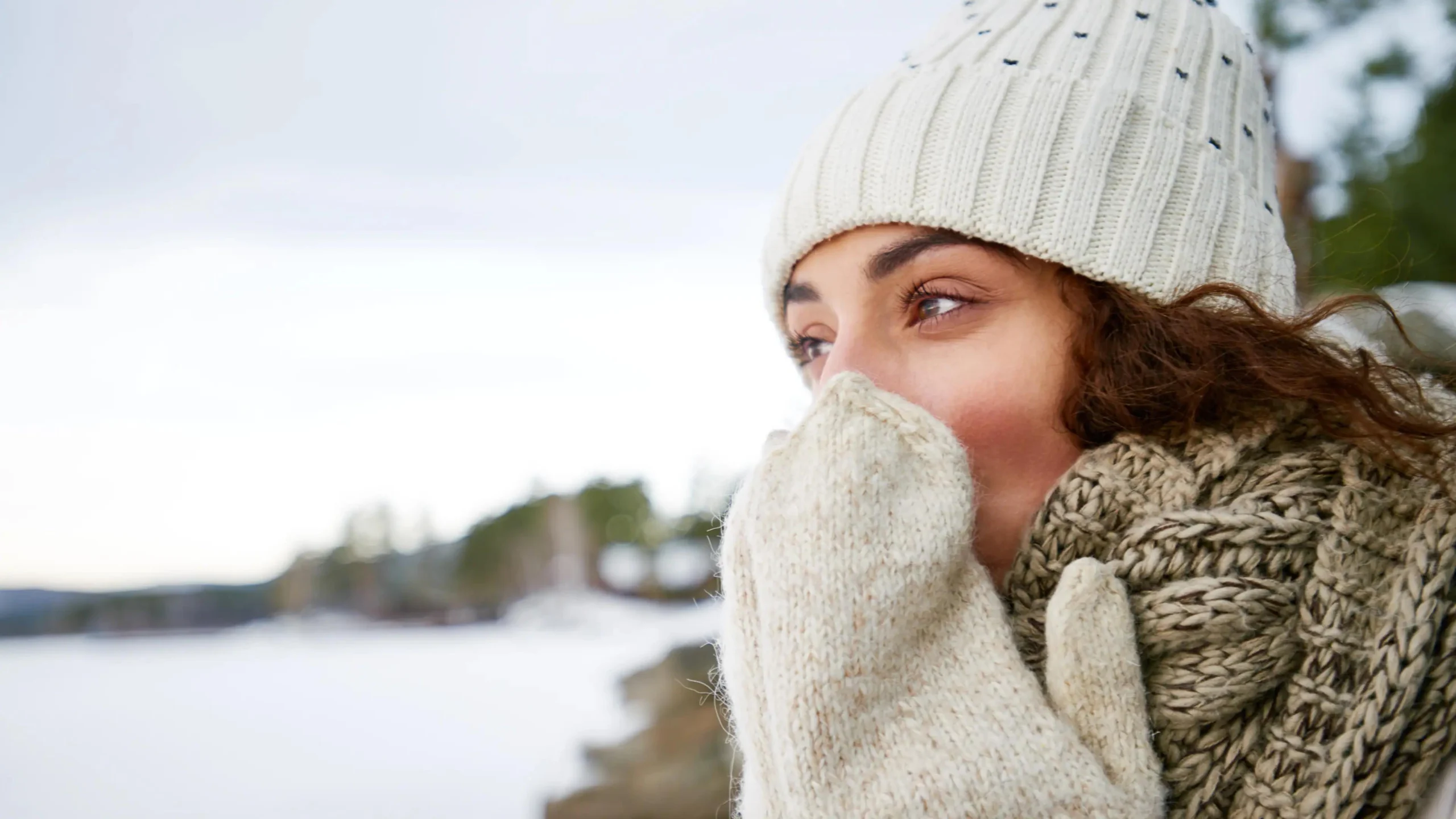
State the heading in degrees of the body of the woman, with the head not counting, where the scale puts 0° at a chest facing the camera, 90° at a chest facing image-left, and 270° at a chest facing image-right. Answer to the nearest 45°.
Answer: approximately 45°

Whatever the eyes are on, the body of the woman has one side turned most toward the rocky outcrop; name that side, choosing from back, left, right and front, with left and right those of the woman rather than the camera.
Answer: right
